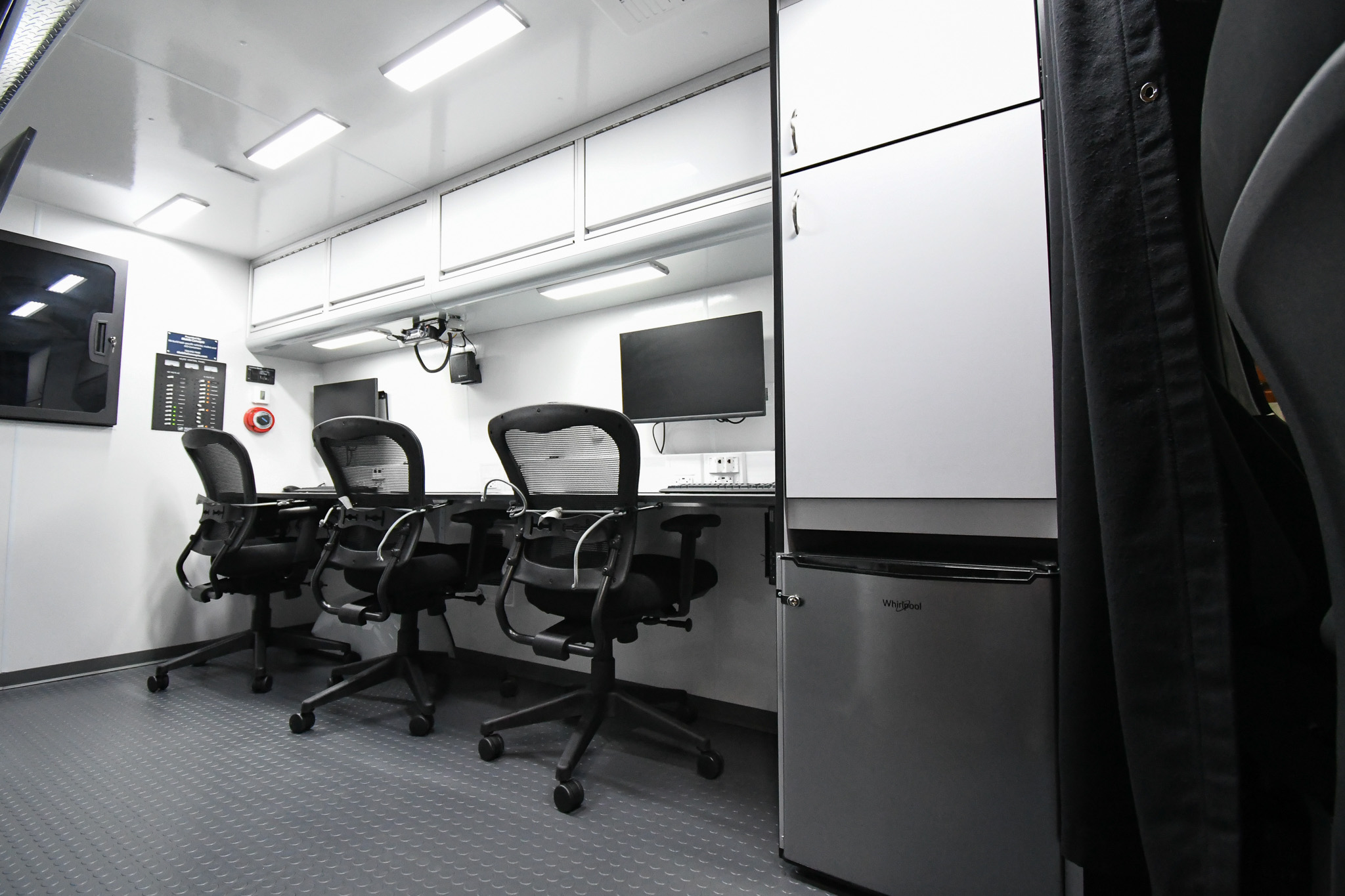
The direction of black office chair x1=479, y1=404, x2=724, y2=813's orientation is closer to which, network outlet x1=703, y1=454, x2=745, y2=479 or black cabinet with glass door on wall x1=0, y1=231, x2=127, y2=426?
the network outlet

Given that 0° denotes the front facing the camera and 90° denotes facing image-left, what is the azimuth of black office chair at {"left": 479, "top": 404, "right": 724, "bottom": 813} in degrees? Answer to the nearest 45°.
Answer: approximately 225°

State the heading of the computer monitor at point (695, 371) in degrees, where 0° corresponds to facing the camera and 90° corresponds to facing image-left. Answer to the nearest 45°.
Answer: approximately 45°

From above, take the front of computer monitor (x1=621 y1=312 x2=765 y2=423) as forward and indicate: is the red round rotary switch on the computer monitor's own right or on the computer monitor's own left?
on the computer monitor's own right

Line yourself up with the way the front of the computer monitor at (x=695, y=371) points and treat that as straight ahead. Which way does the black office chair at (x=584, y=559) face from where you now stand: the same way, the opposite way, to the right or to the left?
the opposite way

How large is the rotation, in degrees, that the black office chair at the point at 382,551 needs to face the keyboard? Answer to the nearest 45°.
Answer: approximately 90° to its right

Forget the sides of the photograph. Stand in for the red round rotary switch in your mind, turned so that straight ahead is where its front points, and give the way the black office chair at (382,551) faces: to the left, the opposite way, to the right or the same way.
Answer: to the left

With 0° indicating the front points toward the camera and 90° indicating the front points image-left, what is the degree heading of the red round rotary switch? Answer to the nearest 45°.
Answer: approximately 315°

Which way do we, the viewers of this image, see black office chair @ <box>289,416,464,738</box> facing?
facing away from the viewer and to the right of the viewer
